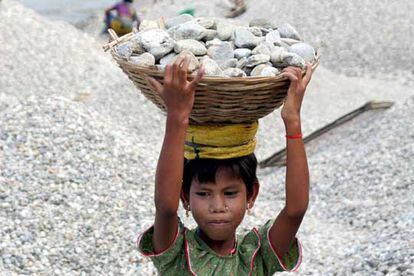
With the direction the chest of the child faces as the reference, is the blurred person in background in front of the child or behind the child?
behind

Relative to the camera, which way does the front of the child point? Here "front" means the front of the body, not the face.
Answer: toward the camera
